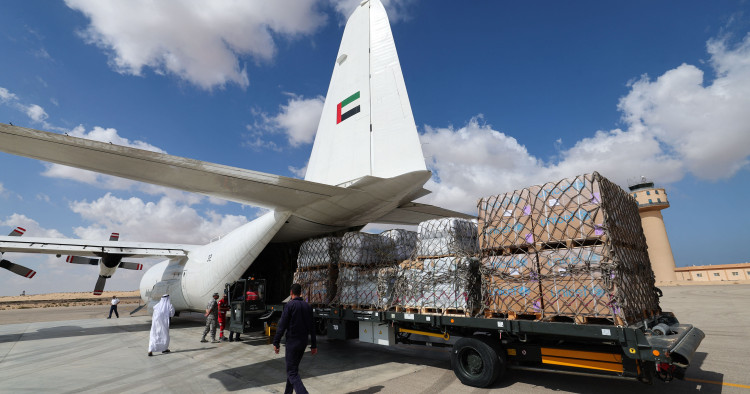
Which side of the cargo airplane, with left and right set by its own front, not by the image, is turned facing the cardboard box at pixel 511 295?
back

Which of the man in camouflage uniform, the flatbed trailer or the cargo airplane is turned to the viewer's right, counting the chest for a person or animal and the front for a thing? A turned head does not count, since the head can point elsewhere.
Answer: the man in camouflage uniform

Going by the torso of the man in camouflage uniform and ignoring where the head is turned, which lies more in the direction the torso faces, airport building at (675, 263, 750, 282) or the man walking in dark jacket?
the airport building

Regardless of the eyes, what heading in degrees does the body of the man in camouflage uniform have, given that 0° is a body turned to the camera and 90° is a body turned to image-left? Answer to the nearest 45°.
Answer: approximately 270°

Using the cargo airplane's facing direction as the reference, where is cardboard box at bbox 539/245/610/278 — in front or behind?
behind

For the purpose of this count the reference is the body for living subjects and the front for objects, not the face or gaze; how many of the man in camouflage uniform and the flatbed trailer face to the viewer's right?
1

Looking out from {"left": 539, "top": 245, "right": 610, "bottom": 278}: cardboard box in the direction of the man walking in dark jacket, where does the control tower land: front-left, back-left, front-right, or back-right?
back-right

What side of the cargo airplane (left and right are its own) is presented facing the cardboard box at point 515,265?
back
